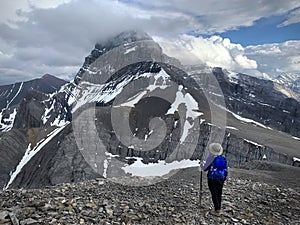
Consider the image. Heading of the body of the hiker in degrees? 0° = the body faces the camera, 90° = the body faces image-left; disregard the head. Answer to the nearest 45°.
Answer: approximately 135°
